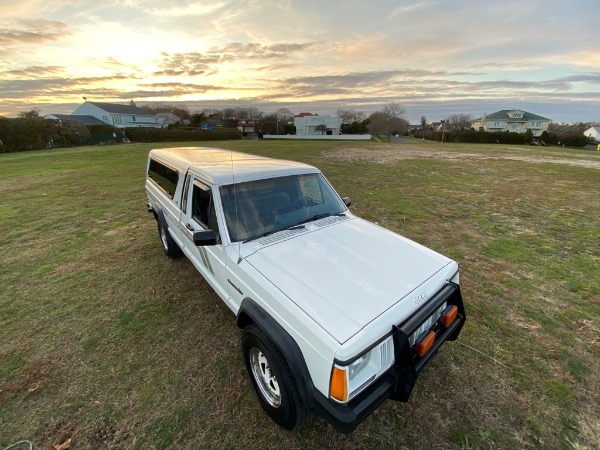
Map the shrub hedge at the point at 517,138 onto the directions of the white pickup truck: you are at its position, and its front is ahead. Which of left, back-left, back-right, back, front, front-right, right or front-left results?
left

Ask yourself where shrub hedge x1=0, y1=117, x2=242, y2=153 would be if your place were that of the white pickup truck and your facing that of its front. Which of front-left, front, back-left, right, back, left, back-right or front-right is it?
back

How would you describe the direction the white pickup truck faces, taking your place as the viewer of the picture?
facing the viewer and to the right of the viewer
